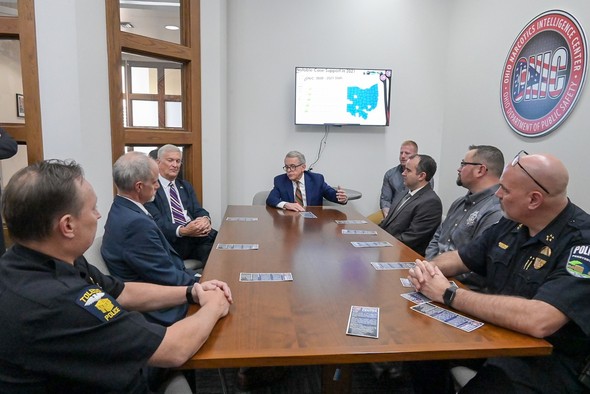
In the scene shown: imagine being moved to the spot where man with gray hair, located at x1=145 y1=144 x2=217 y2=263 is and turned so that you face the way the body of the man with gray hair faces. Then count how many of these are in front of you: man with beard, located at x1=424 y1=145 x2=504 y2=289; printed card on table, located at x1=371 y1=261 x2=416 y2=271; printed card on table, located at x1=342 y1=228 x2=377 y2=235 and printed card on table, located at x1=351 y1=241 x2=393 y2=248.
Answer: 4

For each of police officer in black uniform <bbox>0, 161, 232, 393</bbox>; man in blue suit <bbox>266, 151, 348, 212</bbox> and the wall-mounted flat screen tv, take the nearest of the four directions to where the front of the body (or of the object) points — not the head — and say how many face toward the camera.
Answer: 2

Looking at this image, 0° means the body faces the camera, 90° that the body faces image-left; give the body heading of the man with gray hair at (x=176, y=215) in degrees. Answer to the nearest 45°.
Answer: approximately 315°

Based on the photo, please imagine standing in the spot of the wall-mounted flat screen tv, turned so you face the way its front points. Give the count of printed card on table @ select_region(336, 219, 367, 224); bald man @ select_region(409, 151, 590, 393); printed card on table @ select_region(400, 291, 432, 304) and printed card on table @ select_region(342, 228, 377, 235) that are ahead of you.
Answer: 4

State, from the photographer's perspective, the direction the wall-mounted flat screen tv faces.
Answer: facing the viewer

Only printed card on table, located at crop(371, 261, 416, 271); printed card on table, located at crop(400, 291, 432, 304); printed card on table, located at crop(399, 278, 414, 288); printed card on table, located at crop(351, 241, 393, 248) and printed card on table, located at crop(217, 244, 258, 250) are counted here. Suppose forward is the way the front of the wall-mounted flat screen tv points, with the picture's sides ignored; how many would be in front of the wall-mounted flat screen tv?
5

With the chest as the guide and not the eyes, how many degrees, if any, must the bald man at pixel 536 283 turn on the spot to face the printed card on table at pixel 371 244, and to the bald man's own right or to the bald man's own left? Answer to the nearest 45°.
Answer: approximately 90° to the bald man's own right

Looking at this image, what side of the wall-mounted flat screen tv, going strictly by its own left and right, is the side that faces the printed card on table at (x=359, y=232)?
front

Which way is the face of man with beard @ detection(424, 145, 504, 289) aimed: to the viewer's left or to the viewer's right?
to the viewer's left

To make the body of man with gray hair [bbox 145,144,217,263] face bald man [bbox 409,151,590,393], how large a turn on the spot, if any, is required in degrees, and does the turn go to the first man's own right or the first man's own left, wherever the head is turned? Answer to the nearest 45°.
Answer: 0° — they already face them

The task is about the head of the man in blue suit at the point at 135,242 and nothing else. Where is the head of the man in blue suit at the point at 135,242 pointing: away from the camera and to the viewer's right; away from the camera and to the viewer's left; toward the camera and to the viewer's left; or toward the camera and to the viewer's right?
away from the camera and to the viewer's right

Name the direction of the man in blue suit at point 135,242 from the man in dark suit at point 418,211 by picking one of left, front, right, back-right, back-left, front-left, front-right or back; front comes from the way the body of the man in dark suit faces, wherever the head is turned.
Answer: front

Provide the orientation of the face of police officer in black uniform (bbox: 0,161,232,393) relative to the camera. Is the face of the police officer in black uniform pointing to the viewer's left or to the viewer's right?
to the viewer's right

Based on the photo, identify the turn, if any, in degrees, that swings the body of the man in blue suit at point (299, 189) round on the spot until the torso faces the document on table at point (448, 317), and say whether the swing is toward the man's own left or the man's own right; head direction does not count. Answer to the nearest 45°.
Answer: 0° — they already face it
